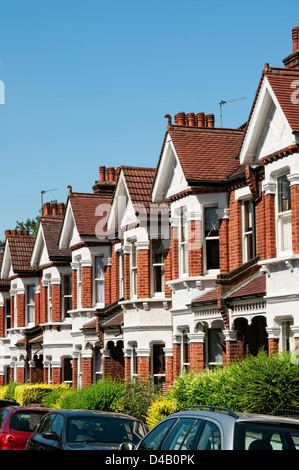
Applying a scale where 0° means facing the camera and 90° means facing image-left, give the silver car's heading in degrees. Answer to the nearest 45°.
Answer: approximately 135°

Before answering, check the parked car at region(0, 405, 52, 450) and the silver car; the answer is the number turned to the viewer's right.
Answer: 0

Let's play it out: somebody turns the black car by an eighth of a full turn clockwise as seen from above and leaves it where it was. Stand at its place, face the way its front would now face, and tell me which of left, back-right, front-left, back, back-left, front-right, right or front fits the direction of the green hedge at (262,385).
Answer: back-left

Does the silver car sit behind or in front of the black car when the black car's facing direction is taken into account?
in front

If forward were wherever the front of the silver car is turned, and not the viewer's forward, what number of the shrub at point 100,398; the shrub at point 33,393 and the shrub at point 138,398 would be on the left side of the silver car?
0

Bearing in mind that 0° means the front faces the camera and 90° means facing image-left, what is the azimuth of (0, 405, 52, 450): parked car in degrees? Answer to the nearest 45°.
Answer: approximately 135°

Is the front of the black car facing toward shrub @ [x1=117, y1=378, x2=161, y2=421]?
no

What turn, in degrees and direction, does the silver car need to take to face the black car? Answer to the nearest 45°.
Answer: approximately 45° to its right

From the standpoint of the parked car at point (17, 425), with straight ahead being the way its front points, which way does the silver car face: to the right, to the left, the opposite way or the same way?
the same way
